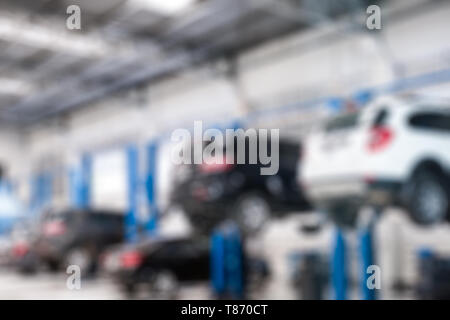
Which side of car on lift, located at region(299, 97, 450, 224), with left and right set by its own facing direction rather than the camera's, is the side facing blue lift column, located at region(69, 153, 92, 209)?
left

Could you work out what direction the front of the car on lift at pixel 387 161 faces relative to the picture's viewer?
facing away from the viewer and to the right of the viewer

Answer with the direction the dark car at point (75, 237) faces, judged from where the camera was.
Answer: facing away from the viewer and to the right of the viewer

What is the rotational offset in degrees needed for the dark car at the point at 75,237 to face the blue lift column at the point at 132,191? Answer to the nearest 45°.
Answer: approximately 90° to its right

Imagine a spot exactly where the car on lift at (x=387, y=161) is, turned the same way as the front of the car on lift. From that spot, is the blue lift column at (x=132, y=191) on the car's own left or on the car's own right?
on the car's own left

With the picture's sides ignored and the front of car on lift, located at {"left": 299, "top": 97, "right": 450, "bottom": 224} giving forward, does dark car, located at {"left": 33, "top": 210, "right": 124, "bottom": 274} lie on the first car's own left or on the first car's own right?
on the first car's own left

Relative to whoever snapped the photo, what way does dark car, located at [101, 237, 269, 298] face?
facing away from the viewer and to the right of the viewer

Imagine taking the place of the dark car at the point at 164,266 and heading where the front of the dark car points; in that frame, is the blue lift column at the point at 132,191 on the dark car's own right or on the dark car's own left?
on the dark car's own left
